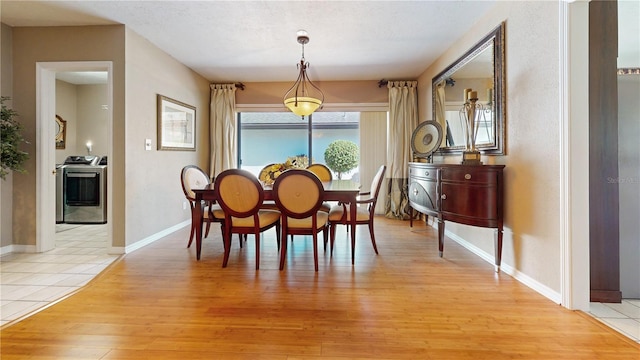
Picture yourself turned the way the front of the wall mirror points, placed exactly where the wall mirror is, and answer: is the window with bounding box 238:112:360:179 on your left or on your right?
on your right

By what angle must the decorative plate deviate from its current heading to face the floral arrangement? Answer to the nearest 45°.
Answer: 0° — it already faces it

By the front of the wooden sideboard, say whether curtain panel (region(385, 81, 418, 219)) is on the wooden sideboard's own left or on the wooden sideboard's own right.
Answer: on the wooden sideboard's own right

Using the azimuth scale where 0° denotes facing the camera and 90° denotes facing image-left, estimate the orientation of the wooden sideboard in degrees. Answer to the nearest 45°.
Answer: approximately 45°

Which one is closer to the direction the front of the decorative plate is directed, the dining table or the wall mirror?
the dining table
